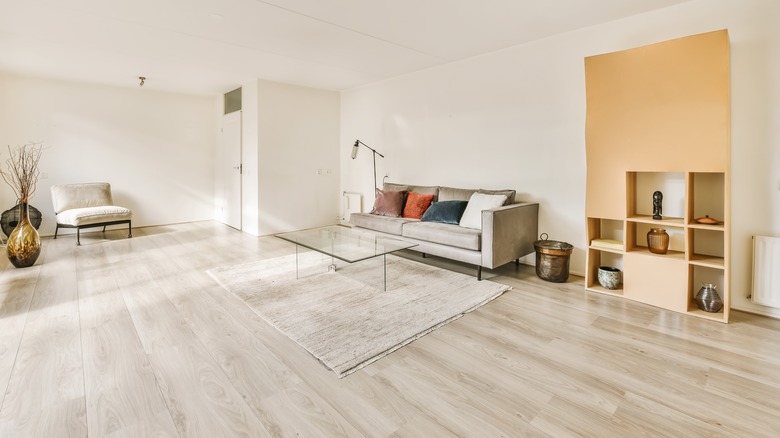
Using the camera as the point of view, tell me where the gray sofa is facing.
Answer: facing the viewer and to the left of the viewer

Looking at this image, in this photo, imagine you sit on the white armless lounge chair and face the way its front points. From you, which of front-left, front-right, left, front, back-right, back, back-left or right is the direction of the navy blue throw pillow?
front

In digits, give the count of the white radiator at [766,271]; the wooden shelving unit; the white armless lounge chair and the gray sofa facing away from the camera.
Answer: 0

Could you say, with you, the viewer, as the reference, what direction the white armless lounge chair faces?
facing the viewer and to the right of the viewer

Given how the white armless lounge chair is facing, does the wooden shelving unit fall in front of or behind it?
in front

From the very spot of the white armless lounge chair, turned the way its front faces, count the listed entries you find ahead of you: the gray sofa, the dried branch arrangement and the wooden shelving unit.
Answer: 2

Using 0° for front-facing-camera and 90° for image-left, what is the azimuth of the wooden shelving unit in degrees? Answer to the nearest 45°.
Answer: approximately 45°

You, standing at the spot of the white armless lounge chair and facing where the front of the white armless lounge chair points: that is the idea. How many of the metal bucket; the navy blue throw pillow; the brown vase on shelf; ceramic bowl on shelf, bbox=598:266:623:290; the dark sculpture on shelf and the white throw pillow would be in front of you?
6

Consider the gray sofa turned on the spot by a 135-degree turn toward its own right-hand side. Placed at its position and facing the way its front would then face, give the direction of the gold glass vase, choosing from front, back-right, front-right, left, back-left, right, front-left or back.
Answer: left

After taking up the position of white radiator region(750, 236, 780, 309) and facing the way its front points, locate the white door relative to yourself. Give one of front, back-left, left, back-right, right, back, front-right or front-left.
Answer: front-right

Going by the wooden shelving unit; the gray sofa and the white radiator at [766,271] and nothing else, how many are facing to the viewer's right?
0
